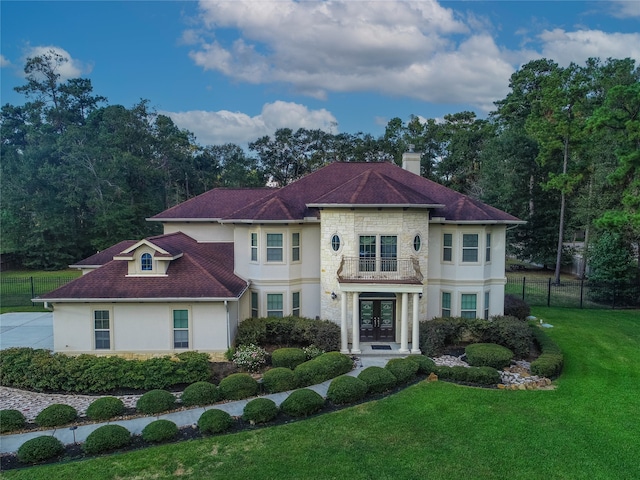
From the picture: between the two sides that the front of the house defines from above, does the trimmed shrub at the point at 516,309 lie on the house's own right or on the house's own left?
on the house's own left

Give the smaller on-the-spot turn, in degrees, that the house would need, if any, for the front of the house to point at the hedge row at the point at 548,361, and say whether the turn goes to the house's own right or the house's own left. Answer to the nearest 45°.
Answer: approximately 45° to the house's own left

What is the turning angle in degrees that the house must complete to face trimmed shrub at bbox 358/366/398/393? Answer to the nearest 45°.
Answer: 0° — it already faces it

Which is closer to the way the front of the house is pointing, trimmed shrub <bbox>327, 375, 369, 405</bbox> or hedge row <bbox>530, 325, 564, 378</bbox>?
the trimmed shrub

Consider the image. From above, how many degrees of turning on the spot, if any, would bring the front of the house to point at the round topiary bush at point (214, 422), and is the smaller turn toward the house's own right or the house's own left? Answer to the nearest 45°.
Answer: approximately 45° to the house's own right

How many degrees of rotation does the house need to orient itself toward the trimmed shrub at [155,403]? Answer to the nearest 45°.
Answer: approximately 45° to its right

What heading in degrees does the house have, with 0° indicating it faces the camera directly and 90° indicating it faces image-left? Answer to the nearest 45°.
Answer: approximately 0°

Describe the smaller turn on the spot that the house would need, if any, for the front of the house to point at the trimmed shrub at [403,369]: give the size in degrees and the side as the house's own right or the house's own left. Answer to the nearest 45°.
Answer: approximately 45° to the house's own left
